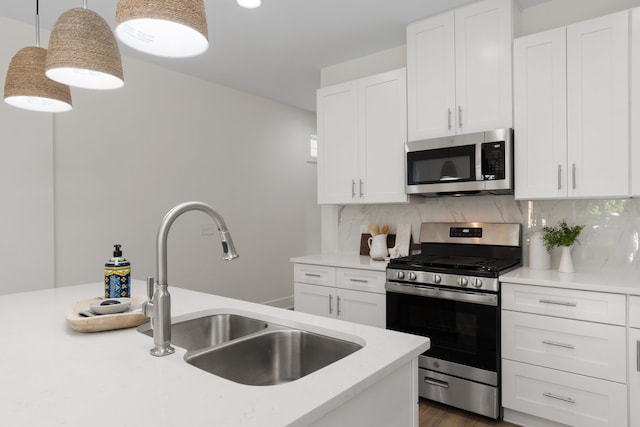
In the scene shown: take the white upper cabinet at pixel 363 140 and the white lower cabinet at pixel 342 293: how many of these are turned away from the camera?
0

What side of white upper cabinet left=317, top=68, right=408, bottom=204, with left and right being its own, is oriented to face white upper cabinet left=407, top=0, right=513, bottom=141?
left

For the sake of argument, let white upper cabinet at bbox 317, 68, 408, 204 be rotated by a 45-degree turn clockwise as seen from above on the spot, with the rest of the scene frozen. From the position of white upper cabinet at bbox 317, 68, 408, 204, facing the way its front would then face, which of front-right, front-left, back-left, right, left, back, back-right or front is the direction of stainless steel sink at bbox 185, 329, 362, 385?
left

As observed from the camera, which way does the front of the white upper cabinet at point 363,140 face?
facing the viewer and to the left of the viewer

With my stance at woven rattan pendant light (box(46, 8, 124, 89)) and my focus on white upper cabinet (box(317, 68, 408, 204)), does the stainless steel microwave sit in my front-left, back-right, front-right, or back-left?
front-right

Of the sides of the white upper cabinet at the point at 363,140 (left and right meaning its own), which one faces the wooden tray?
front

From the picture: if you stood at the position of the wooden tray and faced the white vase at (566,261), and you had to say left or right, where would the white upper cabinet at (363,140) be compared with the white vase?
left

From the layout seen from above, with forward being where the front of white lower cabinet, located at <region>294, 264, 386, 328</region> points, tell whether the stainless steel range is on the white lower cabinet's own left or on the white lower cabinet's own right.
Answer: on the white lower cabinet's own left

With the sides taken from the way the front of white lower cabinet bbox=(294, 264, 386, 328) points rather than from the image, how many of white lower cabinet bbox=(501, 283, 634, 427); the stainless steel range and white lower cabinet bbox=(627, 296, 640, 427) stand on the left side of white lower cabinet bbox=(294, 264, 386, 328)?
3

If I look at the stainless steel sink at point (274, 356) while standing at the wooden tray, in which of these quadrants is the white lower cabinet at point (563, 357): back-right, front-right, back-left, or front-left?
front-left

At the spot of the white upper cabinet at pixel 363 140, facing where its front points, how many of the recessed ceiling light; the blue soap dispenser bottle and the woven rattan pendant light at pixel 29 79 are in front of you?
3
